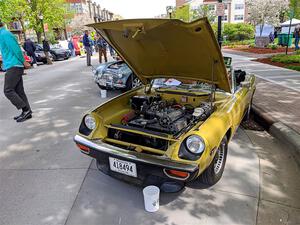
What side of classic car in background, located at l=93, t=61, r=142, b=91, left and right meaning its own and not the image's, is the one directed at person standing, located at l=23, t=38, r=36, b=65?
right

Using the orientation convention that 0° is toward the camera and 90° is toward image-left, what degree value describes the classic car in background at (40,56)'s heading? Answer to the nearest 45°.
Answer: approximately 315°

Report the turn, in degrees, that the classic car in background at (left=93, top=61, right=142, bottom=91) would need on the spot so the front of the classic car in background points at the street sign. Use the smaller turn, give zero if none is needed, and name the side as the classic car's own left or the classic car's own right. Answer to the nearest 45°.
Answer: approximately 135° to the classic car's own left

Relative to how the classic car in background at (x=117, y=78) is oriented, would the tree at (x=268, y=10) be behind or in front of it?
behind

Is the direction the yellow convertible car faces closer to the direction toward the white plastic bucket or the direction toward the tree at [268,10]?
the white plastic bucket

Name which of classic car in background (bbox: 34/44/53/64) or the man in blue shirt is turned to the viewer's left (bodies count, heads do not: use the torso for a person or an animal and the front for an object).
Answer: the man in blue shirt

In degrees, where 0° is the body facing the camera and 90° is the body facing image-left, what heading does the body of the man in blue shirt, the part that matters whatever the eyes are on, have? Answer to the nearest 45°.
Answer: approximately 90°

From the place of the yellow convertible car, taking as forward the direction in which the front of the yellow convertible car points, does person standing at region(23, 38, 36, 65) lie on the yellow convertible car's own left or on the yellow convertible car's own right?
on the yellow convertible car's own right
